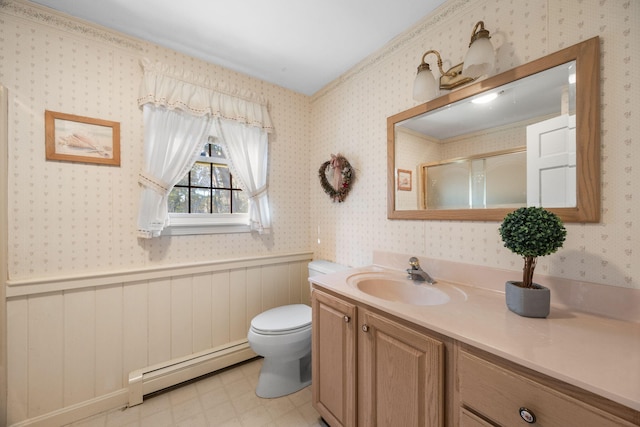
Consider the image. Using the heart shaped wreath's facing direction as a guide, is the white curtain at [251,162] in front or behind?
in front

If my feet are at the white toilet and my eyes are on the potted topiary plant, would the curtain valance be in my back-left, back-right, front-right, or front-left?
back-right

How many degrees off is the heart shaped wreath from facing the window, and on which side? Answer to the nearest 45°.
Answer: approximately 45° to its right

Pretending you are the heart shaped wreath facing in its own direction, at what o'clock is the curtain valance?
The curtain valance is roughly at 1 o'clock from the heart shaped wreath.

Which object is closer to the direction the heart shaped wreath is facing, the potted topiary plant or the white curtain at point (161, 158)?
the white curtain

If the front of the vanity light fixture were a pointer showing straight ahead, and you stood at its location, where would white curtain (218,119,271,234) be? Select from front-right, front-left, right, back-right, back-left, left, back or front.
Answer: front-right

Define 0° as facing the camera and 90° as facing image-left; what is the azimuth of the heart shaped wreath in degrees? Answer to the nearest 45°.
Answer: approximately 45°
